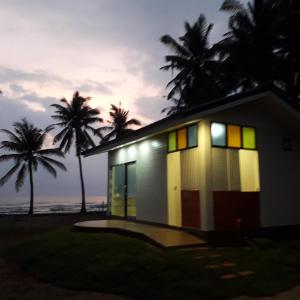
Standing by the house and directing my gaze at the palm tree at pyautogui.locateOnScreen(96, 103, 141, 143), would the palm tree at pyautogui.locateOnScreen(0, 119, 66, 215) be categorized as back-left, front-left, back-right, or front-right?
front-left

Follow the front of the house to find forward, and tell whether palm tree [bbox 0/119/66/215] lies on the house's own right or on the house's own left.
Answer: on the house's own right

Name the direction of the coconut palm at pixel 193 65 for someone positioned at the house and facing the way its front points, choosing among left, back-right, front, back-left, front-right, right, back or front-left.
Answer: back-right

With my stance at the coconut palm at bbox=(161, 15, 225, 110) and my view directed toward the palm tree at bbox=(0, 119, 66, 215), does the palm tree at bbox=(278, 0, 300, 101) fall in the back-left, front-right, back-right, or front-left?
back-left

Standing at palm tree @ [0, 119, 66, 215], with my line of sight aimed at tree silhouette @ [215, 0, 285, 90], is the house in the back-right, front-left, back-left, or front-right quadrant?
front-right

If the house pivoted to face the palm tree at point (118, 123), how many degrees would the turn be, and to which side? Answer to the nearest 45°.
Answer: approximately 135° to its right

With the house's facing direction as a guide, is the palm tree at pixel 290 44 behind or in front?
behind

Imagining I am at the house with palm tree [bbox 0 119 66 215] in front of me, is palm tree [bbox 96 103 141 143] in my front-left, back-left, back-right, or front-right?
front-right

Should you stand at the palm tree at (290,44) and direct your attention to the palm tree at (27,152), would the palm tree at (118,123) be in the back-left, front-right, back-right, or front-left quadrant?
front-right

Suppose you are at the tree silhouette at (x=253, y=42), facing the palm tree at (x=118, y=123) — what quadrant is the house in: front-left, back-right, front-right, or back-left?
back-left

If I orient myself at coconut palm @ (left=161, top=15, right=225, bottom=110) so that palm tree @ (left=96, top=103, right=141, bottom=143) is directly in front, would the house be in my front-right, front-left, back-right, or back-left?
back-left

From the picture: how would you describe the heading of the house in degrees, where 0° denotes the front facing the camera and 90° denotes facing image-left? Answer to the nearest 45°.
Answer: approximately 45°

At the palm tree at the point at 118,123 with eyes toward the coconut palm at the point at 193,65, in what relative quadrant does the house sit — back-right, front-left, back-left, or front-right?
front-right

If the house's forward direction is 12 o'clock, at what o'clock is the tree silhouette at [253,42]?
The tree silhouette is roughly at 5 o'clock from the house.
